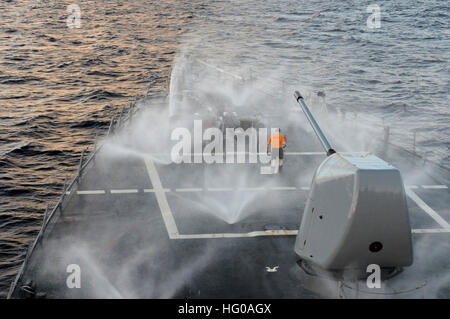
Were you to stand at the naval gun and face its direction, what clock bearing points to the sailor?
The sailor is roughly at 1 o'clock from the naval gun.

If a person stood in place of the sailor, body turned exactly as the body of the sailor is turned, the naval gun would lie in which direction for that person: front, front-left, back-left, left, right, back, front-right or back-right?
back

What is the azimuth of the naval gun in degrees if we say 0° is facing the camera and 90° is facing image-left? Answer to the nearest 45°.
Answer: approximately 135°

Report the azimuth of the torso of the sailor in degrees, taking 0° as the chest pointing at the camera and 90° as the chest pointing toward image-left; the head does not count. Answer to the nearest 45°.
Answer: approximately 180°
